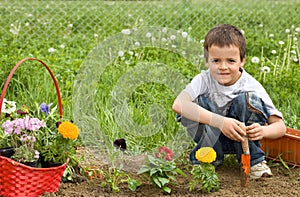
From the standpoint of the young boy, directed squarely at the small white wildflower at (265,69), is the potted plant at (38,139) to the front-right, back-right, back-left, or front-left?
back-left

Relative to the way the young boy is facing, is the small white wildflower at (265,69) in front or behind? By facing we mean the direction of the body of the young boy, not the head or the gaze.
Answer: behind

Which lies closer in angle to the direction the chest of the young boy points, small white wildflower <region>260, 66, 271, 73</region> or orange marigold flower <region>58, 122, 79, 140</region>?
the orange marigold flower

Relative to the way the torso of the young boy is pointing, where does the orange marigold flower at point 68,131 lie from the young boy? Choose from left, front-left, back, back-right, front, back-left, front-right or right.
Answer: front-right

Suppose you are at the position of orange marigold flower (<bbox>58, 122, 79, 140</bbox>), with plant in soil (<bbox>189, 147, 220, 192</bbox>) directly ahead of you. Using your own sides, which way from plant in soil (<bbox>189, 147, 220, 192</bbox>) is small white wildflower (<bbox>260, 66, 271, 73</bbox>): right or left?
left

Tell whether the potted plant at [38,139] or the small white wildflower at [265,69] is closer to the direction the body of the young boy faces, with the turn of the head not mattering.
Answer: the potted plant

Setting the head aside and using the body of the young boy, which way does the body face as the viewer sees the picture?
toward the camera

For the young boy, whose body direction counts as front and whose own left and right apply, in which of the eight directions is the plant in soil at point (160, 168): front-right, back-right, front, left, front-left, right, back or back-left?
front-right

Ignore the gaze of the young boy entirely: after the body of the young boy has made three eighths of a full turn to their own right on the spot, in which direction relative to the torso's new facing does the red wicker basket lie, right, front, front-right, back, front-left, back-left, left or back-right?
left

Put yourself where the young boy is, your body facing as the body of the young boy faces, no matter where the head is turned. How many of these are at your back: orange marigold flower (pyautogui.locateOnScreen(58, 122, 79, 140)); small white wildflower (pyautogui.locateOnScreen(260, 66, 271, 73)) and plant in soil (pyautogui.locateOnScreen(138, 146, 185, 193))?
1

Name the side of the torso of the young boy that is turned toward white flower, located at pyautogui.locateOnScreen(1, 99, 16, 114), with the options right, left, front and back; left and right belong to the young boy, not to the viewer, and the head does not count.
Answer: right

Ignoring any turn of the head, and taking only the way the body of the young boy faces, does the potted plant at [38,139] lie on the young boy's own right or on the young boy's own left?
on the young boy's own right
